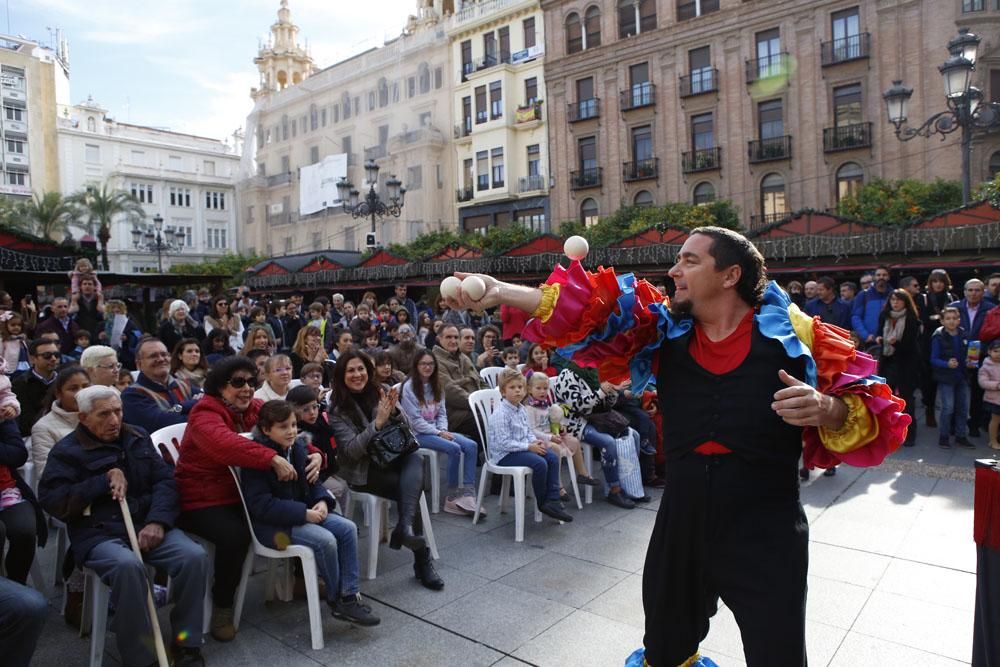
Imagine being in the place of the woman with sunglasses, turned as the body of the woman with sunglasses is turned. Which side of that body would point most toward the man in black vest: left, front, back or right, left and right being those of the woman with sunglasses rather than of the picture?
front

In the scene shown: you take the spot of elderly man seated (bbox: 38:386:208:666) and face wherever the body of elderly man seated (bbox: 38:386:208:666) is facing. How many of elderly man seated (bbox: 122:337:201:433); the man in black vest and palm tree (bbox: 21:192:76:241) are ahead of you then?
1

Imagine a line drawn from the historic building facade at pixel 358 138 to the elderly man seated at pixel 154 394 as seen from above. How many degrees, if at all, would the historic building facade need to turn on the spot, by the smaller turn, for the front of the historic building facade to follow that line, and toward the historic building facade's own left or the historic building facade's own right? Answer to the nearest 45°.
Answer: approximately 45° to the historic building facade's own left

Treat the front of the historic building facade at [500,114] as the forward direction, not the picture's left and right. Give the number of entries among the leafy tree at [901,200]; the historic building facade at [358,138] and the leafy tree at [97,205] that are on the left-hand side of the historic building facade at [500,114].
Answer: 1

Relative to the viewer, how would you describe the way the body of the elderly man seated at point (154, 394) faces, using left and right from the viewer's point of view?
facing the viewer and to the right of the viewer

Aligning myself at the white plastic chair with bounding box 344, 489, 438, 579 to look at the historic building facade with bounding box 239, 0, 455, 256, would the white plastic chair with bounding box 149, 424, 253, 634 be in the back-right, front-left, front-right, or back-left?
back-left

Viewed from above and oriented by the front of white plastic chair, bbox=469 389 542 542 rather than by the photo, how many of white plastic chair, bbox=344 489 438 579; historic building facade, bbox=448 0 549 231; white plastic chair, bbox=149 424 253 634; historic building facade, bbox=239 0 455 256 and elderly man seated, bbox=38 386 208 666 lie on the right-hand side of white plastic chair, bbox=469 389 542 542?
3

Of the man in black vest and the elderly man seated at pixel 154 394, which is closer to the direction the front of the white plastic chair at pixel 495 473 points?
the man in black vest

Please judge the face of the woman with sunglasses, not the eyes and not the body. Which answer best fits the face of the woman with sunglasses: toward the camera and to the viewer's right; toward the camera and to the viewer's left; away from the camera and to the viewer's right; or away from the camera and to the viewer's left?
toward the camera and to the viewer's right

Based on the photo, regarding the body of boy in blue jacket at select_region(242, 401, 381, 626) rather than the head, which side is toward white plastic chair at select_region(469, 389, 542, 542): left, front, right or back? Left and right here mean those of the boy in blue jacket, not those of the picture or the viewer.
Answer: left

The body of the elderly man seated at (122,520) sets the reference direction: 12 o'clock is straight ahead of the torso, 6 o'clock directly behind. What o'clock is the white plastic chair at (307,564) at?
The white plastic chair is roughly at 11 o'clock from the elderly man seated.

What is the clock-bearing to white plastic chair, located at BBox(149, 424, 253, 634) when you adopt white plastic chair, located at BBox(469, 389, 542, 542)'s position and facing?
white plastic chair, located at BBox(149, 424, 253, 634) is roughly at 3 o'clock from white plastic chair, located at BBox(469, 389, 542, 542).

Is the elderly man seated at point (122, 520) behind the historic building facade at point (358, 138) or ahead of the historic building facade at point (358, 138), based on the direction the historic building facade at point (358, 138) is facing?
ahead

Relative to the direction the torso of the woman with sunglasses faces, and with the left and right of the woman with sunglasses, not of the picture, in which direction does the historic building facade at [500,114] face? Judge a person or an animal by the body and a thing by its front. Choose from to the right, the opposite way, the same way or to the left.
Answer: to the right

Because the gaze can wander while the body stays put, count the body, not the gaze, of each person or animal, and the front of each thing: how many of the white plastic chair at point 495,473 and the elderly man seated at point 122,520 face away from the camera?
0
